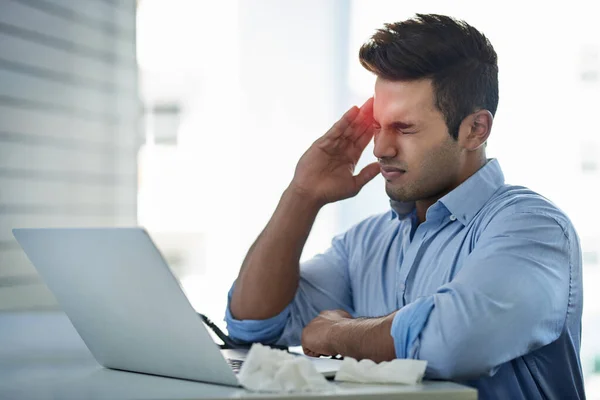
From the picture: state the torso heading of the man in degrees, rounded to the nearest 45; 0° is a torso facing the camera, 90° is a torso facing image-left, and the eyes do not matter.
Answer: approximately 45°

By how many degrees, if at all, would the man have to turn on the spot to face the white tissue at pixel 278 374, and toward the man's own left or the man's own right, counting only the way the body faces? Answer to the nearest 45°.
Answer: approximately 45° to the man's own left

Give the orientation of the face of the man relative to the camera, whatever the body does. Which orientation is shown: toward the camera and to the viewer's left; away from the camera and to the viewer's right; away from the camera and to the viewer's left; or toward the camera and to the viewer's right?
toward the camera and to the viewer's left
